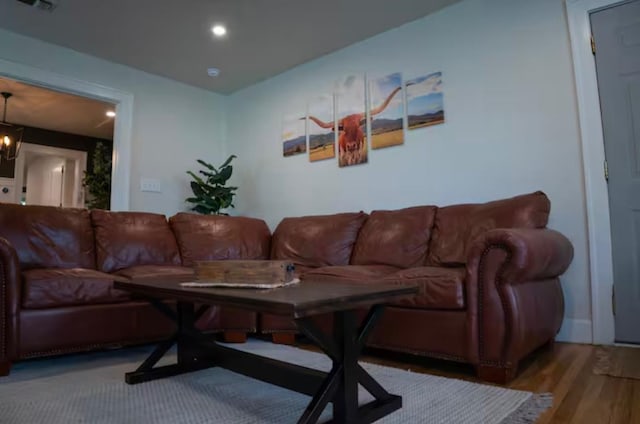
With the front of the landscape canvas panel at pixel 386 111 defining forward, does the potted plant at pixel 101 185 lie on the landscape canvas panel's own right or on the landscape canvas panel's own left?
on the landscape canvas panel's own right

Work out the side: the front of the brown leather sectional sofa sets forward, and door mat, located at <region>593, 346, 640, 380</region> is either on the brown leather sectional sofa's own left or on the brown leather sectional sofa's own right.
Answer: on the brown leather sectional sofa's own left

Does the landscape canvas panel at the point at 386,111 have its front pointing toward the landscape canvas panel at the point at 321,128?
no

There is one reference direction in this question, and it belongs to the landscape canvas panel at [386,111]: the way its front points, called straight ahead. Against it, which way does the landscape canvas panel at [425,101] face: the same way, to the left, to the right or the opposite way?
the same way

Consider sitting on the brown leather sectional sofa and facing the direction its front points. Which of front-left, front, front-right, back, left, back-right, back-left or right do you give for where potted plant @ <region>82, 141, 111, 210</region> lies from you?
back-right

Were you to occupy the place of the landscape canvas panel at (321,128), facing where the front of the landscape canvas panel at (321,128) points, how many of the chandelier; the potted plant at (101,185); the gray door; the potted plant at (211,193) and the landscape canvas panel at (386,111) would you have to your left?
2

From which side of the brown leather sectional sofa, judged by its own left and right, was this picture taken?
front

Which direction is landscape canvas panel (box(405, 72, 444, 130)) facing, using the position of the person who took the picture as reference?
facing the viewer and to the left of the viewer

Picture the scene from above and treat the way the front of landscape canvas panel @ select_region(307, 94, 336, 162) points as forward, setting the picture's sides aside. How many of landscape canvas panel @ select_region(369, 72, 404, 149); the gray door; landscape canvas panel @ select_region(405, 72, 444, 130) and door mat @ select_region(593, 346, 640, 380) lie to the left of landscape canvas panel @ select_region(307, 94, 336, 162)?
4

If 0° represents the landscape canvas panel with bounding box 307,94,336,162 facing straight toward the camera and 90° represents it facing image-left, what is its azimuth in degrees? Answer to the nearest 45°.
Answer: approximately 45°

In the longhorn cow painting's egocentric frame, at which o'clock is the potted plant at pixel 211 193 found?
The potted plant is roughly at 2 o'clock from the longhorn cow painting.

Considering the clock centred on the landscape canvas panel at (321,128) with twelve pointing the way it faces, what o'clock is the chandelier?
The chandelier is roughly at 2 o'clock from the landscape canvas panel.
